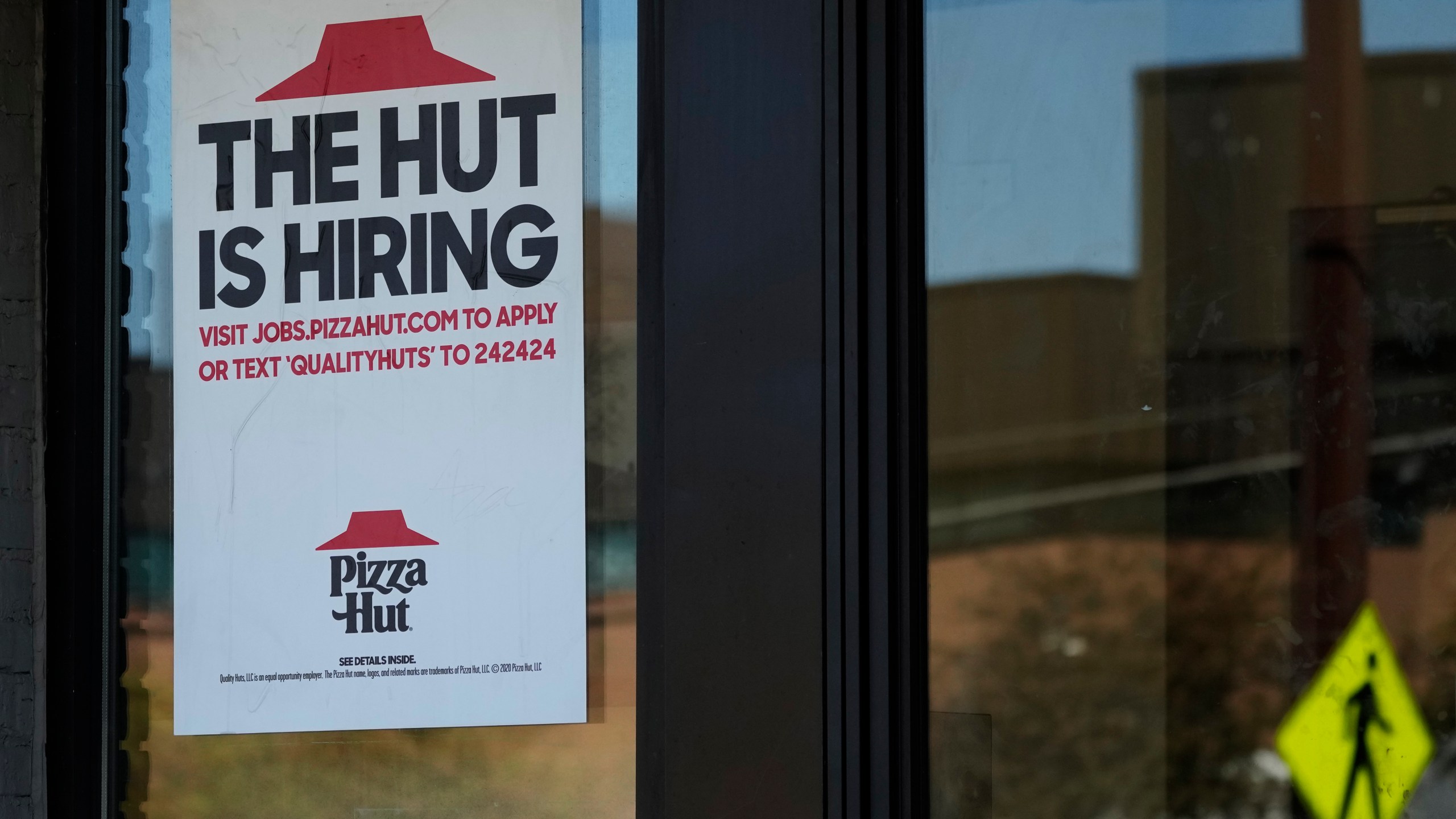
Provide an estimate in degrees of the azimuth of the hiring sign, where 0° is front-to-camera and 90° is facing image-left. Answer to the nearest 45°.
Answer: approximately 0°

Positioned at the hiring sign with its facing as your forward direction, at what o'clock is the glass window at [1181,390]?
The glass window is roughly at 10 o'clock from the hiring sign.
